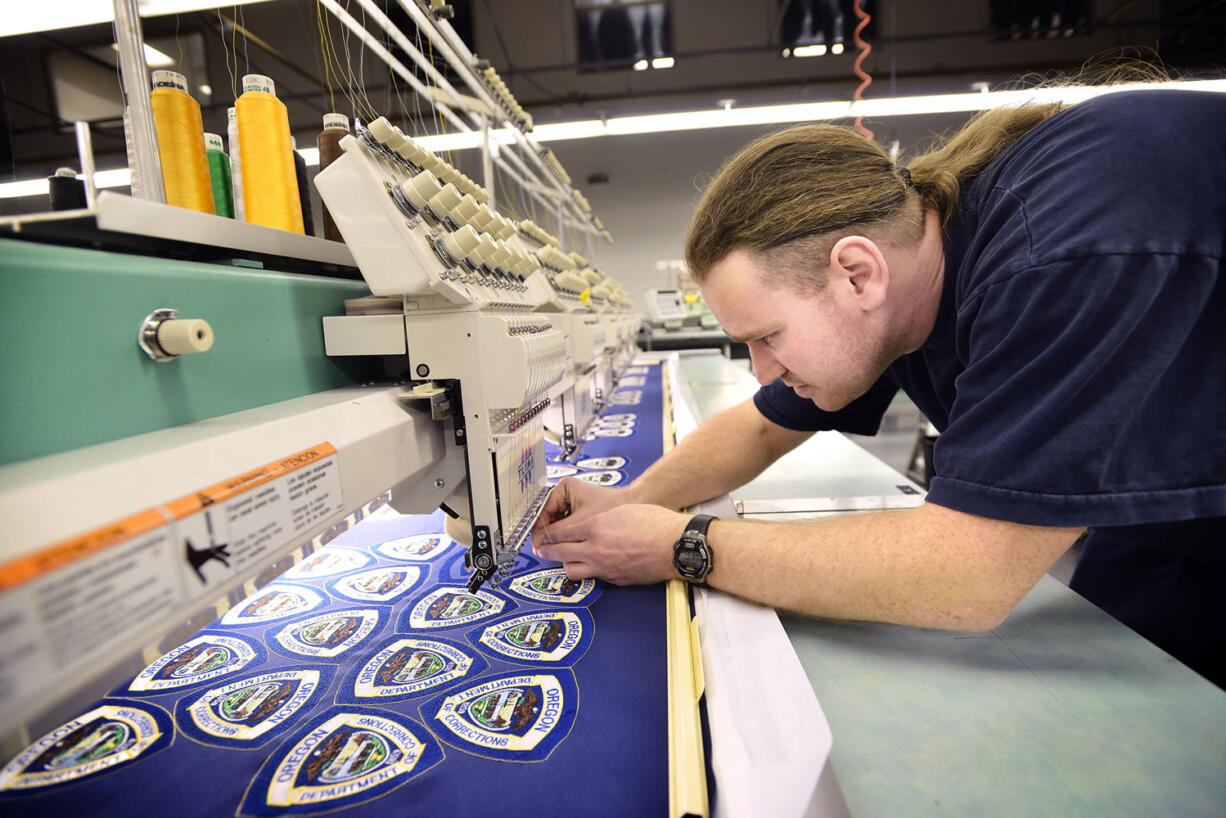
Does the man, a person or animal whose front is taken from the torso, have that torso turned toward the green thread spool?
yes

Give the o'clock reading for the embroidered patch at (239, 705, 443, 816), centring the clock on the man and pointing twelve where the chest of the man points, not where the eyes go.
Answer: The embroidered patch is roughly at 11 o'clock from the man.

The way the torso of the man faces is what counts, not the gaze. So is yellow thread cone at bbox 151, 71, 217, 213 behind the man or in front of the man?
in front

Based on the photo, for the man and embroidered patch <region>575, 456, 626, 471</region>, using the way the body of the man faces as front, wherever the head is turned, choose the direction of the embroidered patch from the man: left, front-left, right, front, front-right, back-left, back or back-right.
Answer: front-right

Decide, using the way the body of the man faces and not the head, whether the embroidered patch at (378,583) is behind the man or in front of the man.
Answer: in front

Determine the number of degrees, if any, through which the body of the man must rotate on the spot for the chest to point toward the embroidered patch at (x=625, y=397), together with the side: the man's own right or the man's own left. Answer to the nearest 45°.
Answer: approximately 45° to the man's own right

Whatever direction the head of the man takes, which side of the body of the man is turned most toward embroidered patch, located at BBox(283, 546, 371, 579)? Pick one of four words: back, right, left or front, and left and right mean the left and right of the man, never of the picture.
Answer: front

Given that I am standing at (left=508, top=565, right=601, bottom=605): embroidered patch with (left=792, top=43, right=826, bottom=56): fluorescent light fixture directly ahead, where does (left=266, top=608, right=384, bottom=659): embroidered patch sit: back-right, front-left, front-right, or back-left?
back-left

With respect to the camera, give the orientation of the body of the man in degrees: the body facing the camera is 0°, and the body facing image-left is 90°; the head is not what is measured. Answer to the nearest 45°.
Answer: approximately 90°
